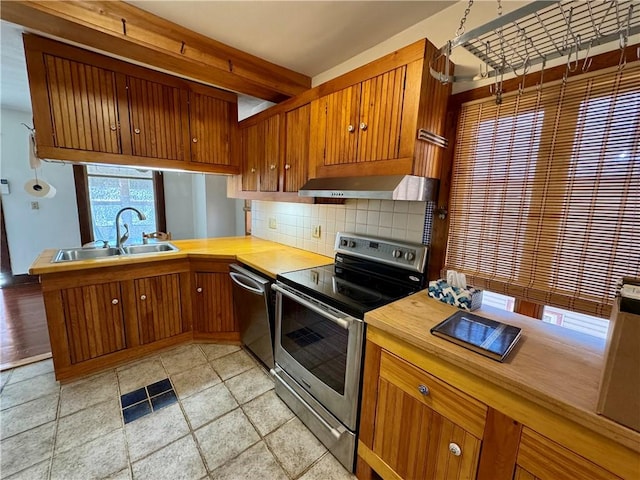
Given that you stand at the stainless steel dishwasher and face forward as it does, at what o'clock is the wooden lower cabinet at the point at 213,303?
The wooden lower cabinet is roughly at 3 o'clock from the stainless steel dishwasher.

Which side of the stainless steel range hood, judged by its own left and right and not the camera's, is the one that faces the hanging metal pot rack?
left

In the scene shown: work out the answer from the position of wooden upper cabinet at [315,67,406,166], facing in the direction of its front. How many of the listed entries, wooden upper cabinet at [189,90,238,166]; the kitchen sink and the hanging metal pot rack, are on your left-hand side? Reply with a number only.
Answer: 1

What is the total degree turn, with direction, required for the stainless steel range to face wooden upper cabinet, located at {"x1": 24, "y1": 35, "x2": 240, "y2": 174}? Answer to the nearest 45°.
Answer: approximately 45° to its right

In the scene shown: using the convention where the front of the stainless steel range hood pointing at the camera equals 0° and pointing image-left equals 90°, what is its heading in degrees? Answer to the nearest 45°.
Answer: approximately 45°

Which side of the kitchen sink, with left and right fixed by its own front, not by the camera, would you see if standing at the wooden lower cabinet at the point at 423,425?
front

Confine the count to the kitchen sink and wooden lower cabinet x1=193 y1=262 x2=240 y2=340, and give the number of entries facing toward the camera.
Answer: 2

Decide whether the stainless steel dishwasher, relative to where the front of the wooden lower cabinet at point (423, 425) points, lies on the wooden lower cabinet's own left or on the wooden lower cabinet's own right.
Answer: on the wooden lower cabinet's own right

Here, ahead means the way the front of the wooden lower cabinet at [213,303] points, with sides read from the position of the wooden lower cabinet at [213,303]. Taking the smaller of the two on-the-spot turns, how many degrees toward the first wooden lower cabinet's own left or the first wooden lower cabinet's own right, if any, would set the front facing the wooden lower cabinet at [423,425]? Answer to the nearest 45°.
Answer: approximately 45° to the first wooden lower cabinet's own left

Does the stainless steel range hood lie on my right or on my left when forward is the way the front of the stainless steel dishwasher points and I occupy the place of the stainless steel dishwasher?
on my left

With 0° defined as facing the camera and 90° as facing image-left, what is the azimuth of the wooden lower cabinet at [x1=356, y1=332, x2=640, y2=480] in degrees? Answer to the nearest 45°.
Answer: approximately 45°
